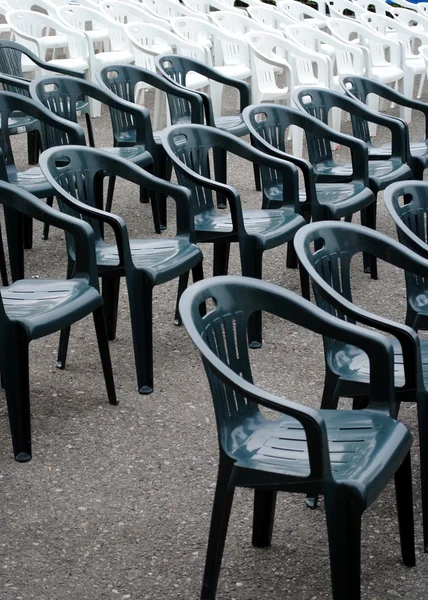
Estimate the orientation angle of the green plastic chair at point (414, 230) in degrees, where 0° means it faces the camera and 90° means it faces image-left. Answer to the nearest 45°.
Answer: approximately 315°

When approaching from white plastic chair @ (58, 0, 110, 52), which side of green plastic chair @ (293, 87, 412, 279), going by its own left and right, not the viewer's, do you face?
back

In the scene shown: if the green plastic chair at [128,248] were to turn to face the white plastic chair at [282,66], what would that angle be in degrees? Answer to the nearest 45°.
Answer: approximately 135° to its left

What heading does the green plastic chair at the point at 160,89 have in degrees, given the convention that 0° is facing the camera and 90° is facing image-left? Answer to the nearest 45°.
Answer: approximately 315°

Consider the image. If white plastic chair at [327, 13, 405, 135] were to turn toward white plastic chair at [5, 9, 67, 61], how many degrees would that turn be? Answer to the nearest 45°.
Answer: approximately 135° to its right

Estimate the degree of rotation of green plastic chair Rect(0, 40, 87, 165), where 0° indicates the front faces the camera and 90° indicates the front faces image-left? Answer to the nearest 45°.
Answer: approximately 315°
